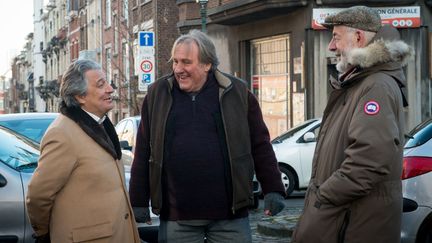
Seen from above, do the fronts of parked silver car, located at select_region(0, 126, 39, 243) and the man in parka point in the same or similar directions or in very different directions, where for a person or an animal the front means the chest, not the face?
very different directions

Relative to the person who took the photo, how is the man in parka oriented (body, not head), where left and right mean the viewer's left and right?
facing to the left of the viewer

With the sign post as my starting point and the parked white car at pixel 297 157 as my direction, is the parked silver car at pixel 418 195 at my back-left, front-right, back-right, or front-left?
front-right

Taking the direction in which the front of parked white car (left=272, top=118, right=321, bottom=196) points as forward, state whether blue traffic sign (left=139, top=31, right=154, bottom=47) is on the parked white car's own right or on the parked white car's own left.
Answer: on the parked white car's own right

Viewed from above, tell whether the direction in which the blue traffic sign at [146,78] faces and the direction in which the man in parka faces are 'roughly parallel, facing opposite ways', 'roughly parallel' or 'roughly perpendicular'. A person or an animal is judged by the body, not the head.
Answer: roughly perpendicular

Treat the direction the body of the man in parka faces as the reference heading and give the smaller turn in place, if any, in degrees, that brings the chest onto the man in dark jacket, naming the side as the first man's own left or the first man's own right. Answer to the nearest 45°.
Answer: approximately 45° to the first man's own right

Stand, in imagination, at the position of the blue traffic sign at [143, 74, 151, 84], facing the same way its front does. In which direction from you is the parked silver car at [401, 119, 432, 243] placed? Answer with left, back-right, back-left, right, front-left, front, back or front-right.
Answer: front

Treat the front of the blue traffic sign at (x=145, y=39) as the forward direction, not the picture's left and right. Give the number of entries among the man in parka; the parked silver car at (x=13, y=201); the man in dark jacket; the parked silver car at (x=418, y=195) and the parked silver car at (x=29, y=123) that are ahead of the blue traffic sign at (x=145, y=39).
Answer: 5

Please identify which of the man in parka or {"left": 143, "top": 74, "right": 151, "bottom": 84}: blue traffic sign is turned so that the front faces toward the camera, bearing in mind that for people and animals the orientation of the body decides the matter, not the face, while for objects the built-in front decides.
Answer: the blue traffic sign

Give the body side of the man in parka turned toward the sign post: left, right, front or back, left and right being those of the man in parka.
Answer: right

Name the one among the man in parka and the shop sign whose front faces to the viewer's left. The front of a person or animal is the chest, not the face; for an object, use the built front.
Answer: the man in parka

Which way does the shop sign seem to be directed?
toward the camera

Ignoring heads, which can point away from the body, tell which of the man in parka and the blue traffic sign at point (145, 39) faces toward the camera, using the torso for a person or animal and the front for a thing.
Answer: the blue traffic sign

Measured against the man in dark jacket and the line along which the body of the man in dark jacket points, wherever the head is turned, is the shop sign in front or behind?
behind

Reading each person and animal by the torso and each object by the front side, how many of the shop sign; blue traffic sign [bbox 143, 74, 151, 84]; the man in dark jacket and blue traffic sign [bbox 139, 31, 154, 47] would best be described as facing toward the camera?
4

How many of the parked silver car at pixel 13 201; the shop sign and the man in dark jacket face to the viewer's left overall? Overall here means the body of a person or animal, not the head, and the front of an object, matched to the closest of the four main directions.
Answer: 0

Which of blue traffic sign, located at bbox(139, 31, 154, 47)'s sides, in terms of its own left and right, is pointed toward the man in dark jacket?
front

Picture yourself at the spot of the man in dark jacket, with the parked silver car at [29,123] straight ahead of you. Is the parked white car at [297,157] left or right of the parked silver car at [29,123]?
right

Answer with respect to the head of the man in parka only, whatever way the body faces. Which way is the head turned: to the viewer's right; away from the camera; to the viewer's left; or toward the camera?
to the viewer's left
